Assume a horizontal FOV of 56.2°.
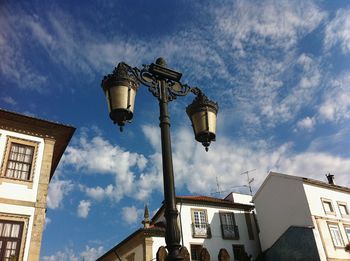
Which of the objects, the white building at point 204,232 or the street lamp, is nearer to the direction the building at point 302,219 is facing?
the street lamp

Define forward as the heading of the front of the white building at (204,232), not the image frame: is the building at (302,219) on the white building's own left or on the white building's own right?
on the white building's own left

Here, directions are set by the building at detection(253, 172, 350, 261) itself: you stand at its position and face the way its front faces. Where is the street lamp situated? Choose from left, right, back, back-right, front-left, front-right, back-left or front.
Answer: front-right

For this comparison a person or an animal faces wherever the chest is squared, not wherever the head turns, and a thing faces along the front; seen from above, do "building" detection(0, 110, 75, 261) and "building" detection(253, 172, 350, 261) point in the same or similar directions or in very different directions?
same or similar directions

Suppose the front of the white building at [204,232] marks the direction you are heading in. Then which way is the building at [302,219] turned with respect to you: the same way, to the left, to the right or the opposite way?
the same way

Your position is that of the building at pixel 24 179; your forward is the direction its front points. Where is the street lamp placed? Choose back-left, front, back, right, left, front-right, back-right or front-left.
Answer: front

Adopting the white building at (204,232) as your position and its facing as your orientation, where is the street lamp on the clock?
The street lamp is roughly at 12 o'clock from the white building.

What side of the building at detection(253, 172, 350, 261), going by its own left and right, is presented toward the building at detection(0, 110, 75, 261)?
right

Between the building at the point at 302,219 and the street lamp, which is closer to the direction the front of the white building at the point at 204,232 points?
the street lamp

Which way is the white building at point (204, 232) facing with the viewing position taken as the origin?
facing the viewer

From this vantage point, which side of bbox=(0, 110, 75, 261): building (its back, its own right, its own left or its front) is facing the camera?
front

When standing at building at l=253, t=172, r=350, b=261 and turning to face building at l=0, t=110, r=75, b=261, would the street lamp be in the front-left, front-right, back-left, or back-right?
front-left

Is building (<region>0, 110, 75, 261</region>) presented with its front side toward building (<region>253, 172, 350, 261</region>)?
no
